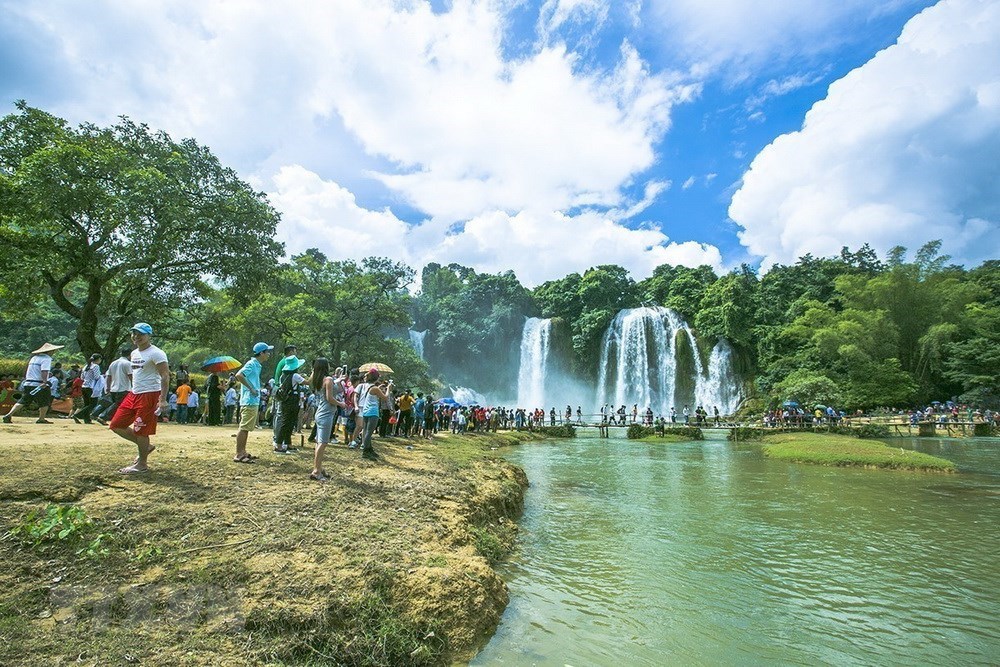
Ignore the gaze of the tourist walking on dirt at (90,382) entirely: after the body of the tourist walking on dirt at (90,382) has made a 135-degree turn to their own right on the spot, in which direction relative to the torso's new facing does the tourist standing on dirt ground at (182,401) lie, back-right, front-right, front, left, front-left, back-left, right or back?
back

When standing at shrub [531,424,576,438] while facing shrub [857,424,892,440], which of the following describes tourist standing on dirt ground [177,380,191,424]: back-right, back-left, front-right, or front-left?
back-right

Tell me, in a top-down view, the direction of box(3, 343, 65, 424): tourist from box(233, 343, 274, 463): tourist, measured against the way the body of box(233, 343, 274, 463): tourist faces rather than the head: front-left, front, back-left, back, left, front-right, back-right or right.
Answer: back-left

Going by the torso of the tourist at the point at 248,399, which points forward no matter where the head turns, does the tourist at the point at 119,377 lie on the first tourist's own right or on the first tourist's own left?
on the first tourist's own left

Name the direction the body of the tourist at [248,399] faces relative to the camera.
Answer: to the viewer's right
